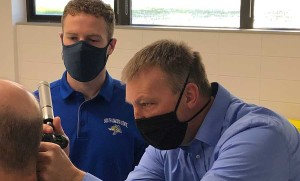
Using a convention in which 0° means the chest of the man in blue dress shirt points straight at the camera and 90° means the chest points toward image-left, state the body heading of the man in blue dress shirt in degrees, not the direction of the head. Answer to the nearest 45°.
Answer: approximately 45°

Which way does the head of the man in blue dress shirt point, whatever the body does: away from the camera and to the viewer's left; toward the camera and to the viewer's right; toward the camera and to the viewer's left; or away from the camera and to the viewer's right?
toward the camera and to the viewer's left
